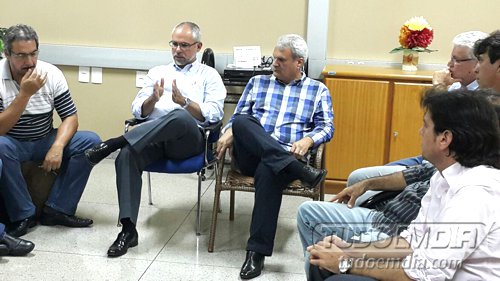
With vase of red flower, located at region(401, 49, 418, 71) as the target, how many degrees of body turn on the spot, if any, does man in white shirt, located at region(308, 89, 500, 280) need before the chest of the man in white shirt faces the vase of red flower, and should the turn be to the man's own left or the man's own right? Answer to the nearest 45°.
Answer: approximately 90° to the man's own right

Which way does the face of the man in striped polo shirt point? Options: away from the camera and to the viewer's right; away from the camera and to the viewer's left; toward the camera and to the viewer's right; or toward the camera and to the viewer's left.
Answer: toward the camera and to the viewer's right

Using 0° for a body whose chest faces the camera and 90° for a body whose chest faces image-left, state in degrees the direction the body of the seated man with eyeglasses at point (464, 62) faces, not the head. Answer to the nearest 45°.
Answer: approximately 90°

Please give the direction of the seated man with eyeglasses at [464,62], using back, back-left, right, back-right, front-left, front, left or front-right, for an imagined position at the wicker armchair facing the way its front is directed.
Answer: left

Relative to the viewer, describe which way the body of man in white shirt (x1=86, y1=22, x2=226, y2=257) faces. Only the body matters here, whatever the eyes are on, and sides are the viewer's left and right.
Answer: facing the viewer and to the left of the viewer

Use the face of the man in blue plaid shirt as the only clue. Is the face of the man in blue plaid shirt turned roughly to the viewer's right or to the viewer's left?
to the viewer's left

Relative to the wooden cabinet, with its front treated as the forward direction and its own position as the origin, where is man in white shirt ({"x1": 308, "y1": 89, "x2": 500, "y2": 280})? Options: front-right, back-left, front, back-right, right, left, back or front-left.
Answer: front

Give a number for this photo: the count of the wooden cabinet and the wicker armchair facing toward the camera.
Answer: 2

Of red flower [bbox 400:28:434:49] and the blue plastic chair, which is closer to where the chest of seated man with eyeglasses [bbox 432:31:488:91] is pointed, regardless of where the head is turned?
the blue plastic chair

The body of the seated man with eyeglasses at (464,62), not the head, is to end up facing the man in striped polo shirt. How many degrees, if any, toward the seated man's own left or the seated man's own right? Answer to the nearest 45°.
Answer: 0° — they already face them

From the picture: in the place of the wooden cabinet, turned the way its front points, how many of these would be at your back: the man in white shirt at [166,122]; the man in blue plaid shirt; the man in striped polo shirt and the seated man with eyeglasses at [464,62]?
0

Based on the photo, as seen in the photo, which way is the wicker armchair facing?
toward the camera

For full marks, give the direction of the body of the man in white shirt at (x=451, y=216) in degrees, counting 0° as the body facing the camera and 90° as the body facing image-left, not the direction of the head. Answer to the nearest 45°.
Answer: approximately 90°

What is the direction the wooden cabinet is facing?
toward the camera

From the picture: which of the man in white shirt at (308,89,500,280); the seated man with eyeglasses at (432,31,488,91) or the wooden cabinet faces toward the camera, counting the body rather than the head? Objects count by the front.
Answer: the wooden cabinet

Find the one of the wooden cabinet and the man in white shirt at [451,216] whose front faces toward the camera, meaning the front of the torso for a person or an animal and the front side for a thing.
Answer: the wooden cabinet

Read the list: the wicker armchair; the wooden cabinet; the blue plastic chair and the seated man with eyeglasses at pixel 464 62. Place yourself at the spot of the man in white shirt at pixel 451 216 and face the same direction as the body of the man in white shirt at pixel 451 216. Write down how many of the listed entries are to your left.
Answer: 0
